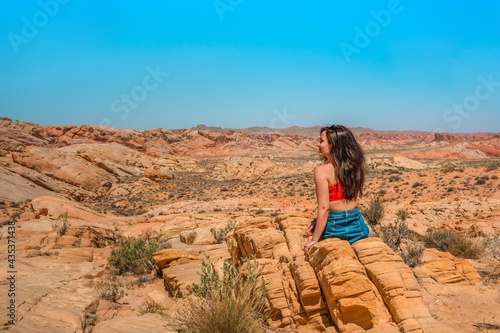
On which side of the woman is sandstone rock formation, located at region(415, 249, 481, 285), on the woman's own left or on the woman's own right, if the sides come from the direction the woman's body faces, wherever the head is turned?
on the woman's own right

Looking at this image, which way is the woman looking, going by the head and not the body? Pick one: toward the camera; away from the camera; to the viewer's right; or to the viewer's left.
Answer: to the viewer's left

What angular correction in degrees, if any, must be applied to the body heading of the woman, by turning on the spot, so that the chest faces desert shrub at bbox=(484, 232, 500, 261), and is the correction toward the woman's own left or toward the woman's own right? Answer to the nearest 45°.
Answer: approximately 90° to the woman's own right
